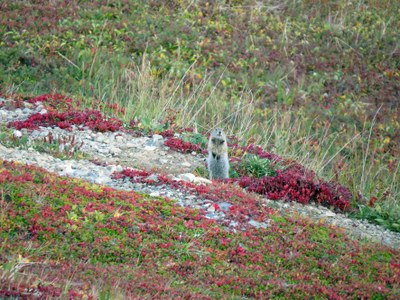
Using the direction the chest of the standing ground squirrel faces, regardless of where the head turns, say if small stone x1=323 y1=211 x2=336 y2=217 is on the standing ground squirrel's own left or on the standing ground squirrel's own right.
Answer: on the standing ground squirrel's own left

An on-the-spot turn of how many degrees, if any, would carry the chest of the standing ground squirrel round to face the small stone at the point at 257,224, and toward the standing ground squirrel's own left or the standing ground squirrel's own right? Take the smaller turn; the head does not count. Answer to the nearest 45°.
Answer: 0° — it already faces it

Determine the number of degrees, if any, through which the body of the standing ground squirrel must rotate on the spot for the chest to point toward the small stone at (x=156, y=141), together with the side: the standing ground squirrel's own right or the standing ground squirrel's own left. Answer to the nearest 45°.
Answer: approximately 135° to the standing ground squirrel's own right

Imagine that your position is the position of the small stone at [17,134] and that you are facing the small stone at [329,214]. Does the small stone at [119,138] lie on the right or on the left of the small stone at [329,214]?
left

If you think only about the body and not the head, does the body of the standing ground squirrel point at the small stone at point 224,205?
yes

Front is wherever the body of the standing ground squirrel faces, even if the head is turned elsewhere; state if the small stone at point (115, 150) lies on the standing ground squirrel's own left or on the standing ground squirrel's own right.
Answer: on the standing ground squirrel's own right

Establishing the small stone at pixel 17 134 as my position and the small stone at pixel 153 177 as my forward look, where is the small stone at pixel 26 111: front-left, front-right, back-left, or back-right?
back-left

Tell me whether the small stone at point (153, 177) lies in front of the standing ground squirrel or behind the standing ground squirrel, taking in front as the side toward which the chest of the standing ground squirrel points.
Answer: in front

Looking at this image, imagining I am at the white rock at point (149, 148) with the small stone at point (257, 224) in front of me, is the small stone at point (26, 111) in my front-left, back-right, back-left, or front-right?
back-right

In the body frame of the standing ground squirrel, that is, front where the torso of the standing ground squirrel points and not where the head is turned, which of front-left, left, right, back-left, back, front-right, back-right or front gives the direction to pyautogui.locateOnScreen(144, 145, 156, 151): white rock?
back-right

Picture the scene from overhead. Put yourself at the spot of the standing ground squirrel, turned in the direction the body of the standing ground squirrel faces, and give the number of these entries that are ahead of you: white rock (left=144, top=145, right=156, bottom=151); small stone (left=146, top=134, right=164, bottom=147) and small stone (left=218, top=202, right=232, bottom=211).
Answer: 1

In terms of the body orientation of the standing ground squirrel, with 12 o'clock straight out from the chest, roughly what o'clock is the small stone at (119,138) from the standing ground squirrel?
The small stone is roughly at 4 o'clock from the standing ground squirrel.

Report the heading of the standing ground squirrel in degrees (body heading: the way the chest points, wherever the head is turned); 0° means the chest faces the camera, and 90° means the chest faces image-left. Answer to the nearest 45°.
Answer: approximately 0°
